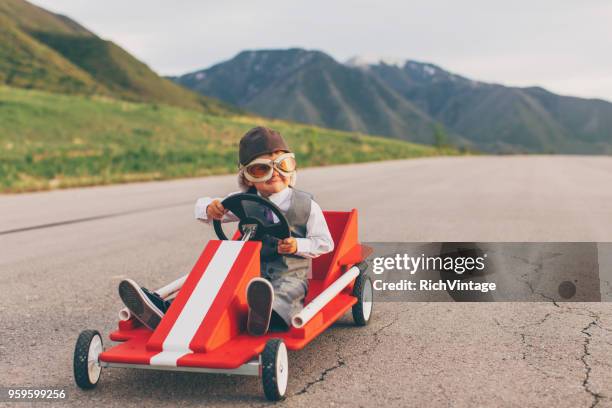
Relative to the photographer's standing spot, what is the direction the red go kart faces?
facing the viewer and to the left of the viewer

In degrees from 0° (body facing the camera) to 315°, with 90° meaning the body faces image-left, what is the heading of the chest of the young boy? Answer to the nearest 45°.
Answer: approximately 45°
